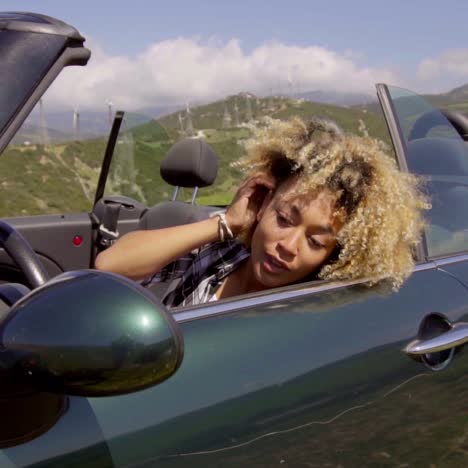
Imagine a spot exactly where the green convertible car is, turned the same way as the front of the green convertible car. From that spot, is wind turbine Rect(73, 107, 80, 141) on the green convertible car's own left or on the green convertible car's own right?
on the green convertible car's own right

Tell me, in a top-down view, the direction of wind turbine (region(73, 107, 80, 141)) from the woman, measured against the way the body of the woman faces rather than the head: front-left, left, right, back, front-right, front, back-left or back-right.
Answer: back-right

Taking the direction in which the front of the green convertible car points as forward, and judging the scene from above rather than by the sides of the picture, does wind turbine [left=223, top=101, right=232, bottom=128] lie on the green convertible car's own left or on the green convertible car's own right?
on the green convertible car's own right

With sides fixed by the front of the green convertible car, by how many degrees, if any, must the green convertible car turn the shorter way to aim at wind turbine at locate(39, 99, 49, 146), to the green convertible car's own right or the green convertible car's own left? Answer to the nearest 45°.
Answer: approximately 90° to the green convertible car's own right

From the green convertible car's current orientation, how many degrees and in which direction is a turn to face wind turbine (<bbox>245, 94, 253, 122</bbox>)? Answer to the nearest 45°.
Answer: approximately 135° to its right

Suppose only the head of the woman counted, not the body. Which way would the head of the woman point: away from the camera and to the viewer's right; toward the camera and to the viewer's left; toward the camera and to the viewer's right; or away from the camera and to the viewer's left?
toward the camera and to the viewer's left

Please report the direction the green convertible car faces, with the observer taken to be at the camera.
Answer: facing the viewer and to the left of the viewer

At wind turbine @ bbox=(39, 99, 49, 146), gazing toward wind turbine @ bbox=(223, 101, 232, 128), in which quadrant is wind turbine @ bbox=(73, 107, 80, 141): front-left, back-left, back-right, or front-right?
front-left

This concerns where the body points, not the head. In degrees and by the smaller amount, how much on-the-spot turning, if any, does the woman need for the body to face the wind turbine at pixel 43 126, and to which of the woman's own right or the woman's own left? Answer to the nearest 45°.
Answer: approximately 90° to the woman's own right

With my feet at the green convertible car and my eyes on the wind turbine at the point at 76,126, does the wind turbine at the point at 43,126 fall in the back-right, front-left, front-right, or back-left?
front-left
